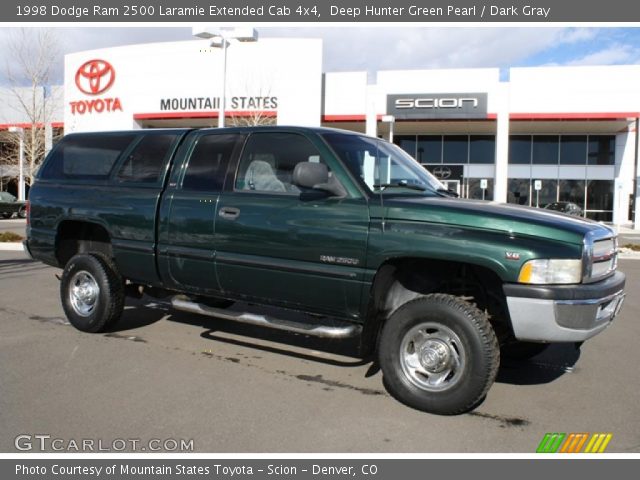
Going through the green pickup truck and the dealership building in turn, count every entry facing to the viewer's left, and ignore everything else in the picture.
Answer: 0

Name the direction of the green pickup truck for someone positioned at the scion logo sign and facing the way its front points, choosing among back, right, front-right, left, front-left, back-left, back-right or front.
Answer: front

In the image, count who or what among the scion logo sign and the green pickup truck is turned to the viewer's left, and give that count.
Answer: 0

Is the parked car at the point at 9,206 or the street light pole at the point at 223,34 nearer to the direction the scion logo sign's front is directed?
the street light pole

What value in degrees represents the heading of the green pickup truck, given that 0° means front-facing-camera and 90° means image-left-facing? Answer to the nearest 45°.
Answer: approximately 315°

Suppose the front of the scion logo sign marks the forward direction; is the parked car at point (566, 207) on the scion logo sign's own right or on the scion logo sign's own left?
on the scion logo sign's own left

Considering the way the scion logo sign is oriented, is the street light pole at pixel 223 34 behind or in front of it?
in front

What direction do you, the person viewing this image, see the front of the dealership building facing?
facing the viewer

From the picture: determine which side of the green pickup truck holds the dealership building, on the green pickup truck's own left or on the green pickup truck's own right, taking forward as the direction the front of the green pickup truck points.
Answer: on the green pickup truck's own left

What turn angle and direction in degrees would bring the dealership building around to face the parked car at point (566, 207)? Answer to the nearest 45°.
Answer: approximately 90° to its left

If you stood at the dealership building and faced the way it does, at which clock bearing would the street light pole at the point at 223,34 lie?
The street light pole is roughly at 1 o'clock from the dealership building.

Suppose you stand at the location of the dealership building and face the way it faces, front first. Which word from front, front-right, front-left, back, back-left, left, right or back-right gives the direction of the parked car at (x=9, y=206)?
right

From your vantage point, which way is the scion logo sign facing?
toward the camera

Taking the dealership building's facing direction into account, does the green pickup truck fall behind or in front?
in front

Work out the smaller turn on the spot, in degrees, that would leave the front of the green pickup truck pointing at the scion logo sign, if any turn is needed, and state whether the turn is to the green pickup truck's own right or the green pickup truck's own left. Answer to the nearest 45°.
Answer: approximately 135° to the green pickup truck's own left
